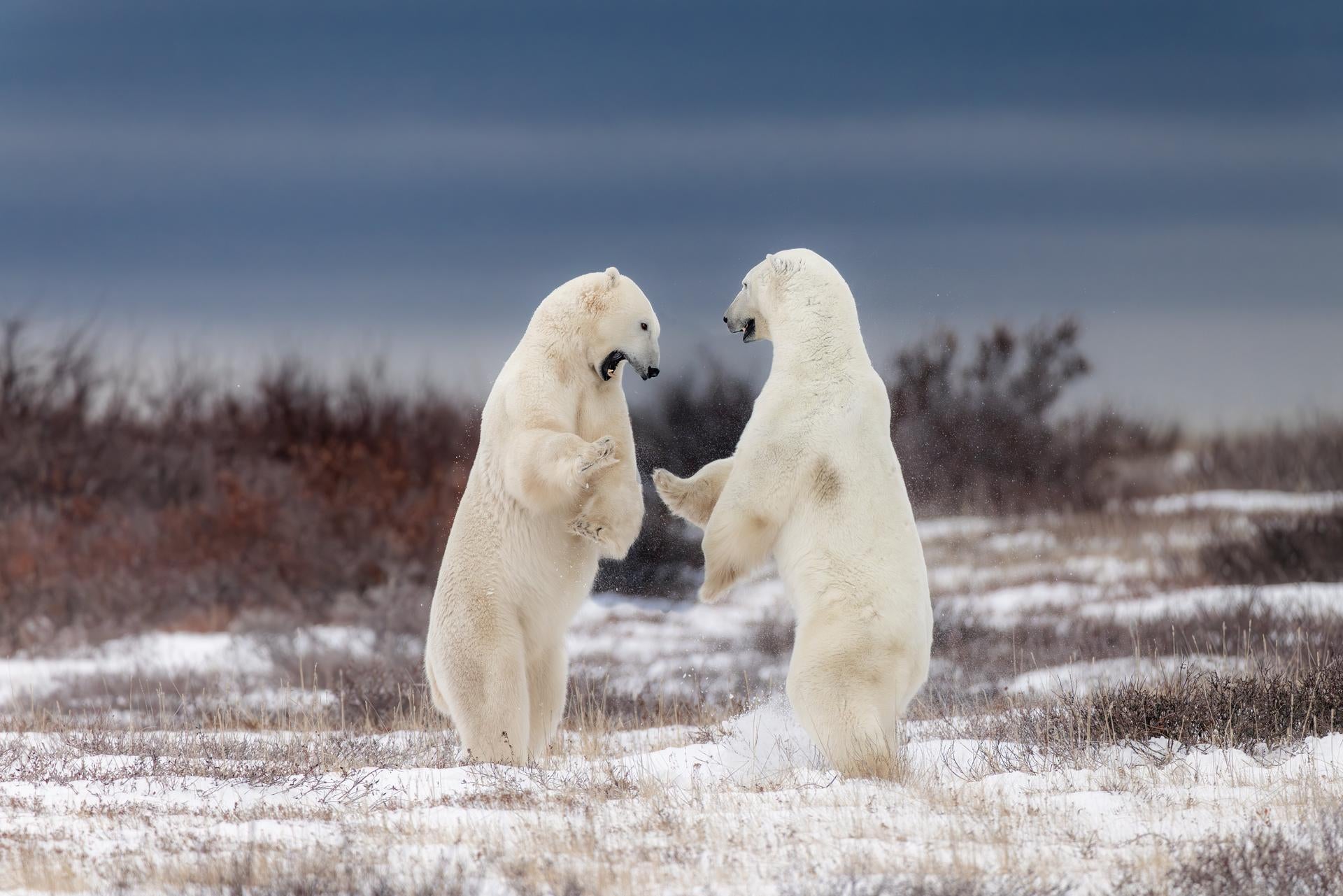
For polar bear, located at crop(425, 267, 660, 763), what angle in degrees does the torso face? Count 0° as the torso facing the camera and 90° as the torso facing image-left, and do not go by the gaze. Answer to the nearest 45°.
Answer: approximately 270°

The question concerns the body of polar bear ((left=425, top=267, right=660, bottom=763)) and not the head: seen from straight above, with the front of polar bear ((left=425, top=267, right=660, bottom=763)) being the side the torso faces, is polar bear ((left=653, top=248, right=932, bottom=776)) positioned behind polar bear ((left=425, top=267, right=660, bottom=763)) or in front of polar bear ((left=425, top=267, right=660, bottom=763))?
in front

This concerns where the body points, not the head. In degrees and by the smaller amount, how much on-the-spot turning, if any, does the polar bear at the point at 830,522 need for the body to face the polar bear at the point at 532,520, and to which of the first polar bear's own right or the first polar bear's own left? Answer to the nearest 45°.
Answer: approximately 45° to the first polar bear's own left

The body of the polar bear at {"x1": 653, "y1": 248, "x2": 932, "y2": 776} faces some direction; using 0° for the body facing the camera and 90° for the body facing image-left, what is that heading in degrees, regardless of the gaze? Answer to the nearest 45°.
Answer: approximately 135°

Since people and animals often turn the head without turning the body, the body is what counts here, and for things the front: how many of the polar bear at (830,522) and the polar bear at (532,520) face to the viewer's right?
1
